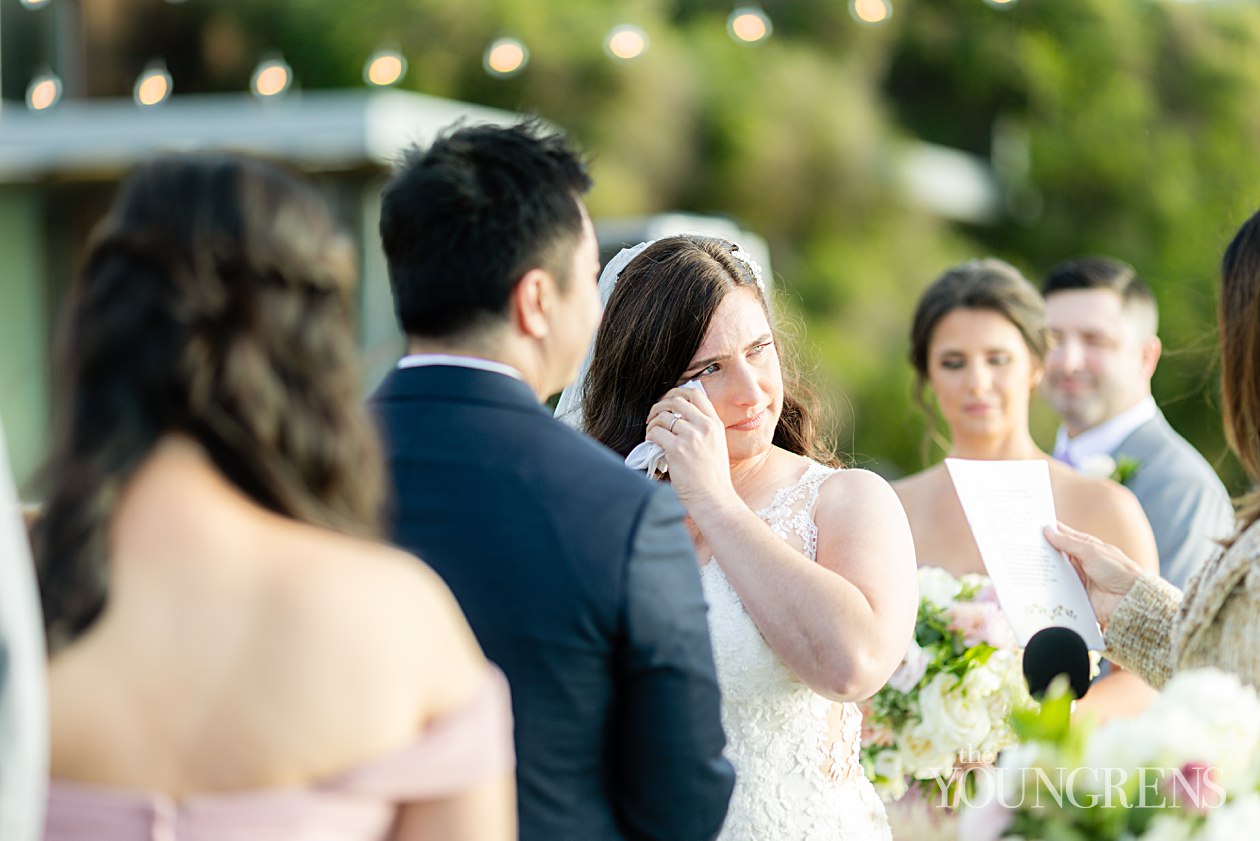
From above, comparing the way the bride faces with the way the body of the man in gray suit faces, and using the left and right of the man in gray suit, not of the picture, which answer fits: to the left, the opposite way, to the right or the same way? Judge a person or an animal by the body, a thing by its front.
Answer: the same way

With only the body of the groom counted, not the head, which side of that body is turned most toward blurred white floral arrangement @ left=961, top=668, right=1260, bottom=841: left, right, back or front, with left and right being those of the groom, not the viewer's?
right

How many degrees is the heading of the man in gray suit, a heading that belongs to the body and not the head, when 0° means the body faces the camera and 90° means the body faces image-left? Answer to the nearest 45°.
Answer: approximately 45°

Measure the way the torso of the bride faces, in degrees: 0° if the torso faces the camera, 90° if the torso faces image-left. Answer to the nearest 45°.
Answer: approximately 45°

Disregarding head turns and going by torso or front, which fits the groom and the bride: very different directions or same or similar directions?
very different directions

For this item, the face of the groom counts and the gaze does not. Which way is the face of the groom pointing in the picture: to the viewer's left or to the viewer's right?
to the viewer's right

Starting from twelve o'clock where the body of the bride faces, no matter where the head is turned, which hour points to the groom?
The groom is roughly at 11 o'clock from the bride.

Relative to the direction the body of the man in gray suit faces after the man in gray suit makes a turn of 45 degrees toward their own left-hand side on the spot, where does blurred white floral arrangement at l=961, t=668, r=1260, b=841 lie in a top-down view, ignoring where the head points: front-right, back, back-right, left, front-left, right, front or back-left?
front

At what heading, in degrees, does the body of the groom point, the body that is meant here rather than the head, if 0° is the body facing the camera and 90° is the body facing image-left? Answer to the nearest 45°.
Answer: approximately 225°

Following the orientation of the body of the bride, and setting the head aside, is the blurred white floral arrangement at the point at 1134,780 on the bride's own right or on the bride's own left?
on the bride's own left
